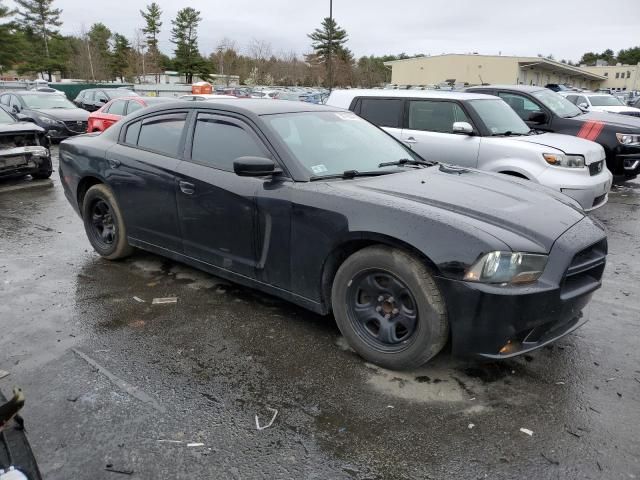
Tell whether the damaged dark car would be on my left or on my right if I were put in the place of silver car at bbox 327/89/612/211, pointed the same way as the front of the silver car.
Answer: on my right

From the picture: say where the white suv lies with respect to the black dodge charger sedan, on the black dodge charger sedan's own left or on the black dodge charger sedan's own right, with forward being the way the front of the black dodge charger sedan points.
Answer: on the black dodge charger sedan's own left

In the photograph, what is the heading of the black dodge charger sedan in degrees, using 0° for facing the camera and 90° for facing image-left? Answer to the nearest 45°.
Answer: approximately 315°

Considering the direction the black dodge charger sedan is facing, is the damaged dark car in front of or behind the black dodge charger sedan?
behind

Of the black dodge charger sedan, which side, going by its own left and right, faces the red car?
back

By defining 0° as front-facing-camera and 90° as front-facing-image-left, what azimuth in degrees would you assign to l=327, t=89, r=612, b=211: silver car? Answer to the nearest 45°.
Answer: approximately 315°
